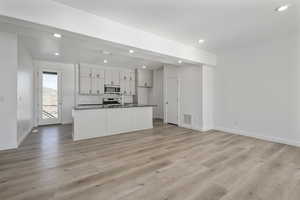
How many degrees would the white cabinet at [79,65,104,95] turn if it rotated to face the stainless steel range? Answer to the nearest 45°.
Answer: approximately 90° to its left

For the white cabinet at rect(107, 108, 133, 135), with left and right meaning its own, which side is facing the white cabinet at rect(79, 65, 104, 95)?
back

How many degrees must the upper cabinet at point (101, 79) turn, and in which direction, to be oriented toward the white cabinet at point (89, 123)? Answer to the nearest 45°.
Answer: approximately 45° to its right

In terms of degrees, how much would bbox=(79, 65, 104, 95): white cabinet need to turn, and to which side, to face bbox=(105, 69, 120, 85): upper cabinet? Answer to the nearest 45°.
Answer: approximately 45° to its left

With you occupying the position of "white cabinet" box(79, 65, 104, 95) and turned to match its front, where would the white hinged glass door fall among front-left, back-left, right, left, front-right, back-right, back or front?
back-right

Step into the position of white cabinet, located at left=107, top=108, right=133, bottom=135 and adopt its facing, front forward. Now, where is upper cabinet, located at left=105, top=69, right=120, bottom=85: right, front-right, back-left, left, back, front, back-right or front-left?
back-left

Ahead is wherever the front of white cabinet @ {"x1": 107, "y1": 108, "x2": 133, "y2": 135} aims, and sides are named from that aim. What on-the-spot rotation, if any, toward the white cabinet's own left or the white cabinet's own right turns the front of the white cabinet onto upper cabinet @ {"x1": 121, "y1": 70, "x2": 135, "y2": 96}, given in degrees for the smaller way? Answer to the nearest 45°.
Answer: approximately 135° to the white cabinet's own left

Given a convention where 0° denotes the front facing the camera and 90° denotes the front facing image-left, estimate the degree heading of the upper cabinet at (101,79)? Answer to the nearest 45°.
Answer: approximately 315°

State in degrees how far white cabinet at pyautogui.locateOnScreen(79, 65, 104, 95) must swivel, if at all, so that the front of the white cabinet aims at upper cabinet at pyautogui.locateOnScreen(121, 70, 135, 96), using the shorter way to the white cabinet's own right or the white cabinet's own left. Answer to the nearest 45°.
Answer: approximately 45° to the white cabinet's own left
